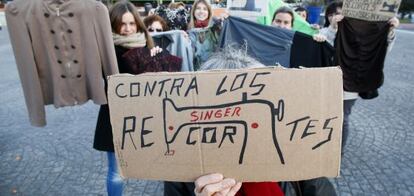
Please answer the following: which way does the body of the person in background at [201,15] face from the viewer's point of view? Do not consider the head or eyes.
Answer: toward the camera

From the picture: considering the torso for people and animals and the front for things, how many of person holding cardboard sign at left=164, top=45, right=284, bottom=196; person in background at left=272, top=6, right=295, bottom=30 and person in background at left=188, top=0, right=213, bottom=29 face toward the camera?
3

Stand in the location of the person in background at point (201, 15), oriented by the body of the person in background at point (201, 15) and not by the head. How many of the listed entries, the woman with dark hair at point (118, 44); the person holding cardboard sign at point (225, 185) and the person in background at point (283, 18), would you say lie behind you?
0

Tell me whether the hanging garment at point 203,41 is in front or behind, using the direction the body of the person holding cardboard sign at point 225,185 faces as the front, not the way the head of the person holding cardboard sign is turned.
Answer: behind

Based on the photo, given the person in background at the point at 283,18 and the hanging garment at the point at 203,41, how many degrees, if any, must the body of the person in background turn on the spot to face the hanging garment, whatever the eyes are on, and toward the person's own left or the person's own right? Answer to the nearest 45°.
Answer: approximately 90° to the person's own right

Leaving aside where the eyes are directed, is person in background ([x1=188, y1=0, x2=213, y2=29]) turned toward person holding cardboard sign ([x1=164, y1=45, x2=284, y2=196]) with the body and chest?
yes

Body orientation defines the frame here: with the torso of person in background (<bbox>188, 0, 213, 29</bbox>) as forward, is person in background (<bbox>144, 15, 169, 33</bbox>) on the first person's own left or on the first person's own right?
on the first person's own right

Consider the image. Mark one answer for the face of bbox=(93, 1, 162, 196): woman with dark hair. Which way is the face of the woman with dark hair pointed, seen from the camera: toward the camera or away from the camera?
toward the camera

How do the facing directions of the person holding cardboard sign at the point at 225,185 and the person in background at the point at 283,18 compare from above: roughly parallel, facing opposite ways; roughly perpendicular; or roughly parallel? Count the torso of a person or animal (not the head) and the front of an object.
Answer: roughly parallel

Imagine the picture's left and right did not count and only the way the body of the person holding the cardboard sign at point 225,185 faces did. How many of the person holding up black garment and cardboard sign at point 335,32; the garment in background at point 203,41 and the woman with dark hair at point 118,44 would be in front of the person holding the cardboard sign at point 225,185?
0

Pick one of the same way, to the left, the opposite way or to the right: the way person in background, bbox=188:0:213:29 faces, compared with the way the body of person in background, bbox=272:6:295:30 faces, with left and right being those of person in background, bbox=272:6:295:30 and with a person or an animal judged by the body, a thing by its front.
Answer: the same way

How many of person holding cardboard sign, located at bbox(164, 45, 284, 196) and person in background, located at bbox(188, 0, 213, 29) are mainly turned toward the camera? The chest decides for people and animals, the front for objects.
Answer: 2

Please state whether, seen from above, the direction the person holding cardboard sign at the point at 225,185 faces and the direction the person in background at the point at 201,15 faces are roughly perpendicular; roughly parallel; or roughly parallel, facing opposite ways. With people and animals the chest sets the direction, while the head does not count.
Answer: roughly parallel

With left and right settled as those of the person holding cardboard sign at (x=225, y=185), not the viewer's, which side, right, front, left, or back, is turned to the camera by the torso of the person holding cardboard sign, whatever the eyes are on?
front
